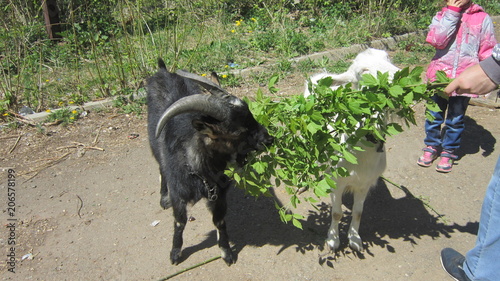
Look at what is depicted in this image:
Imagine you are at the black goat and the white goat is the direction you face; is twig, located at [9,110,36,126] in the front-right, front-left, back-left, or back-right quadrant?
back-left

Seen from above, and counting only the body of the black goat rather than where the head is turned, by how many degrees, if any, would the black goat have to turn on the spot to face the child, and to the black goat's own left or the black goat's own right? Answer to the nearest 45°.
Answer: approximately 90° to the black goat's own left

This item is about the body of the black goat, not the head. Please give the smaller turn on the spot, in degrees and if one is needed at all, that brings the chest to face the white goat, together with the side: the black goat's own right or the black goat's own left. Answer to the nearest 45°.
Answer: approximately 45° to the black goat's own left

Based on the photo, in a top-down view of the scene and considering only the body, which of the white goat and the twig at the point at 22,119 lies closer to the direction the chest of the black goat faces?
the white goat

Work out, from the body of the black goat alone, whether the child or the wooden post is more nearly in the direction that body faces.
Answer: the child

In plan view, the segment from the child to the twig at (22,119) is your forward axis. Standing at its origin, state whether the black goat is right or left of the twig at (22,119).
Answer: left

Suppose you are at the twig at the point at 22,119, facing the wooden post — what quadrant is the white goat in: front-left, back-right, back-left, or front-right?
back-right

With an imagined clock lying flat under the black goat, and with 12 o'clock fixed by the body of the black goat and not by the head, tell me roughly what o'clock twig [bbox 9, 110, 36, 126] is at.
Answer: The twig is roughly at 6 o'clock from the black goat.

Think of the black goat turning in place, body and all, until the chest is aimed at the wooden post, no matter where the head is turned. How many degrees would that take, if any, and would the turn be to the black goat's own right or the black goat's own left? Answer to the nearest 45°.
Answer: approximately 180°

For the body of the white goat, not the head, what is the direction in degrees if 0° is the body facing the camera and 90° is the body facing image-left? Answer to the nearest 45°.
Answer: approximately 45°

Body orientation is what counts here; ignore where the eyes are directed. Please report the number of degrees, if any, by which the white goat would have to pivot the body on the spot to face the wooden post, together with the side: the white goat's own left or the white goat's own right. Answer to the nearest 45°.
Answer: approximately 90° to the white goat's own right

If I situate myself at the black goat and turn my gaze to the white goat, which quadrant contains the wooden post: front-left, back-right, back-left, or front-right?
back-left

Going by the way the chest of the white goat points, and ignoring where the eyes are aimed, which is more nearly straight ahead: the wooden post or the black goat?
the black goat
